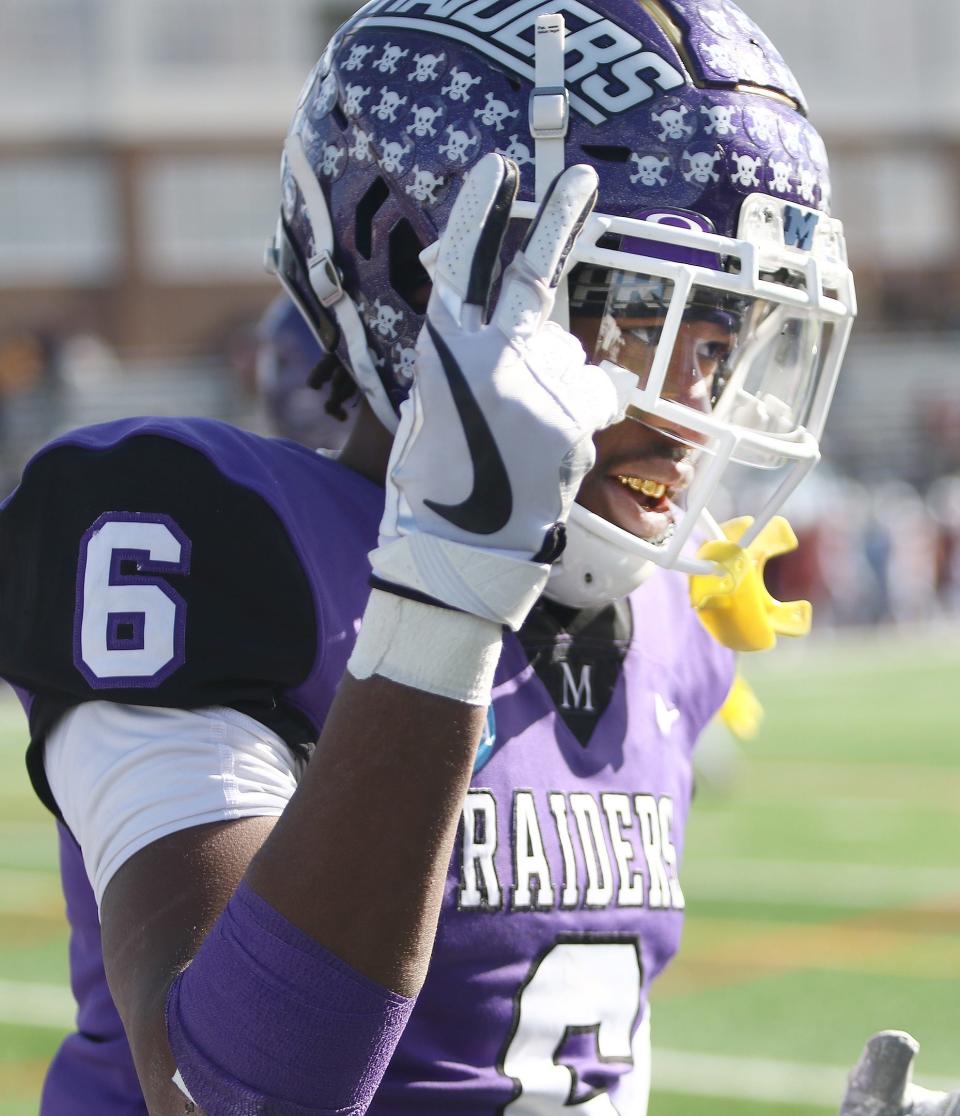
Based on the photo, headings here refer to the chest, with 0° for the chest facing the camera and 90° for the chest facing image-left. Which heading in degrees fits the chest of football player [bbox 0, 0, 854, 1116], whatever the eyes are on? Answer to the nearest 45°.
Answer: approximately 315°
